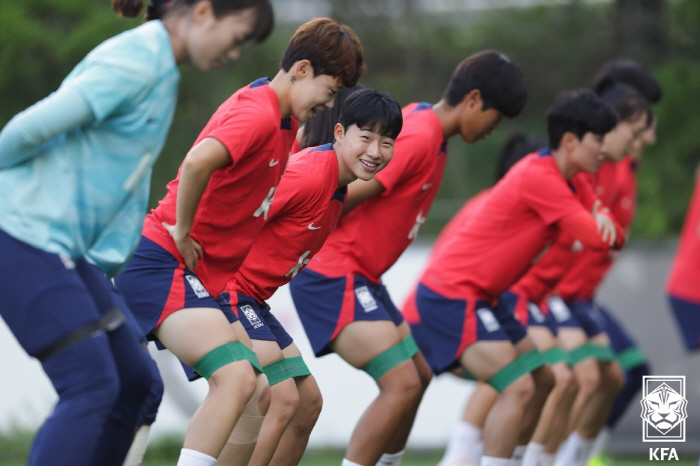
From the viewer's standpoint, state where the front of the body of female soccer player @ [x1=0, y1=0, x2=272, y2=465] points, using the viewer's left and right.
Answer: facing to the right of the viewer

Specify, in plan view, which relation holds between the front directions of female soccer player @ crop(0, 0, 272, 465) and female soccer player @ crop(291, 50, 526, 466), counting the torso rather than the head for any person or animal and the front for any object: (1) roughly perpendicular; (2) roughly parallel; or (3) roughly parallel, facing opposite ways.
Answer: roughly parallel

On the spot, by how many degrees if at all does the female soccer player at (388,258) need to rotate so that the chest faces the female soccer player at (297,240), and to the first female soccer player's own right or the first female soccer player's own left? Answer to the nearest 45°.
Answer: approximately 135° to the first female soccer player's own right

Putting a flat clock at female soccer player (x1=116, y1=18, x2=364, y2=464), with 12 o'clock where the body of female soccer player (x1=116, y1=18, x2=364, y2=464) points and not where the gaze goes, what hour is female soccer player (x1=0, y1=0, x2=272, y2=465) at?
female soccer player (x1=0, y1=0, x2=272, y2=465) is roughly at 4 o'clock from female soccer player (x1=116, y1=18, x2=364, y2=464).

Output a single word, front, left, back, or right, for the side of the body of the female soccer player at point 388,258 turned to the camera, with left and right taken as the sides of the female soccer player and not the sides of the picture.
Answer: right

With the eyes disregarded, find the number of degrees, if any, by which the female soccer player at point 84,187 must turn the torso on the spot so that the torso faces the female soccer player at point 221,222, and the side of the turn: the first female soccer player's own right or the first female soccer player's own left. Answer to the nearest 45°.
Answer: approximately 45° to the first female soccer player's own left

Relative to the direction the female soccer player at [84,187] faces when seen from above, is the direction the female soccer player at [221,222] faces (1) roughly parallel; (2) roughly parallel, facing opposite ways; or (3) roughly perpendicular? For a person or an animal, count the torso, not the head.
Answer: roughly parallel

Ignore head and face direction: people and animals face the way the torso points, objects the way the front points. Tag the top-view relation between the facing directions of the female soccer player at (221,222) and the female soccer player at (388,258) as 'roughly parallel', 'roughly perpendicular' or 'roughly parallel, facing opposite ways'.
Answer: roughly parallel
